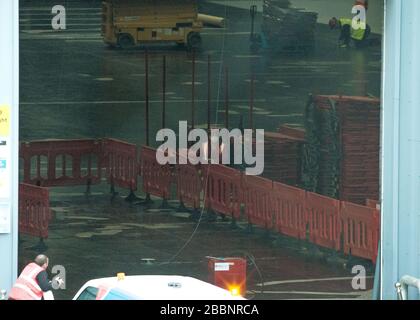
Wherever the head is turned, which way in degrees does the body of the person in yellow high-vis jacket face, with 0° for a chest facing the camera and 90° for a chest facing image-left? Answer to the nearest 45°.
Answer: approximately 90°
